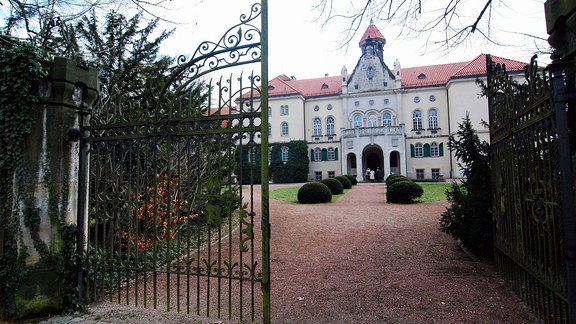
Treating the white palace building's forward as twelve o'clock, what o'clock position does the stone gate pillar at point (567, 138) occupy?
The stone gate pillar is roughly at 12 o'clock from the white palace building.

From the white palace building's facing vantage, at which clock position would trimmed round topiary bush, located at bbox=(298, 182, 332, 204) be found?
The trimmed round topiary bush is roughly at 12 o'clock from the white palace building.

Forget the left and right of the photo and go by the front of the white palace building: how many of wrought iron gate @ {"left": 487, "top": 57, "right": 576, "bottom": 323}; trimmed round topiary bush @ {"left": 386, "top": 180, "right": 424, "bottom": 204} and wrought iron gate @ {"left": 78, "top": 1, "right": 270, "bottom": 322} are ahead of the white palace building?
3

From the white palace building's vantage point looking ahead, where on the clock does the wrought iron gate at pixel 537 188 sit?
The wrought iron gate is roughly at 12 o'clock from the white palace building.

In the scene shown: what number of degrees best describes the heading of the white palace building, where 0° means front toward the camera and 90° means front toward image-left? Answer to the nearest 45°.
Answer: approximately 0°

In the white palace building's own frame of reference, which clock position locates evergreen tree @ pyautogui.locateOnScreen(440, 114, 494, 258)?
The evergreen tree is roughly at 12 o'clock from the white palace building.

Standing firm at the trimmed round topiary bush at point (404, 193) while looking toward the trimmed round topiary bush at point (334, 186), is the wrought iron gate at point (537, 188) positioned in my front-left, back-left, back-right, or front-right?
back-left

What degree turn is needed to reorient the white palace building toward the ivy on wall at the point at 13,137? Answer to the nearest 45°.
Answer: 0° — it already faces it

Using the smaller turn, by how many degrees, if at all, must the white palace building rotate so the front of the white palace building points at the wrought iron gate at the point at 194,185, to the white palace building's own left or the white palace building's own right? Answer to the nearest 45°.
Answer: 0° — it already faces it
